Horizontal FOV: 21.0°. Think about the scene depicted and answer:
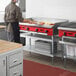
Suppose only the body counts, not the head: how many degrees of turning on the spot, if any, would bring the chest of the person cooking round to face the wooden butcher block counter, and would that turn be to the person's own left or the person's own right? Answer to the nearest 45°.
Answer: approximately 135° to the person's own right

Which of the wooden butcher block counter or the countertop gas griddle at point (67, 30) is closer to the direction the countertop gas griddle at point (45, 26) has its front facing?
the wooden butcher block counter

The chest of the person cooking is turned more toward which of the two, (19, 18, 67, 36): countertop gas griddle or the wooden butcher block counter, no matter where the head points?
the countertop gas griddle

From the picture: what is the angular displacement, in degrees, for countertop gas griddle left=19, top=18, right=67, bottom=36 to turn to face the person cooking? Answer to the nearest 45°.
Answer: approximately 90° to its right

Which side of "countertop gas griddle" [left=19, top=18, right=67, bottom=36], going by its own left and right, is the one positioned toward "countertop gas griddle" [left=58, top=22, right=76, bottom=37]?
left

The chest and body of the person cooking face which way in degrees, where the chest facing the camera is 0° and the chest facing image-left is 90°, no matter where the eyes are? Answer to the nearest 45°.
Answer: approximately 225°

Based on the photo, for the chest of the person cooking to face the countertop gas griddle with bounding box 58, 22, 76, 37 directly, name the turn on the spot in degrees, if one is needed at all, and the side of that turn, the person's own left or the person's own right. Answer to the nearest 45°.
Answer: approximately 90° to the person's own right

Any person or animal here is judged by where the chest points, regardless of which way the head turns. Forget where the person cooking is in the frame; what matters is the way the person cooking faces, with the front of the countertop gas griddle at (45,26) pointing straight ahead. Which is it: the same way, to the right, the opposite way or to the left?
the opposite way

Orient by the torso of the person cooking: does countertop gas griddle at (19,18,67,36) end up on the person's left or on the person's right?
on the person's right

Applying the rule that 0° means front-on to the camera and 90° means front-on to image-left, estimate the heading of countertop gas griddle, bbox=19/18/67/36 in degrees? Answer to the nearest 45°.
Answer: approximately 45°
